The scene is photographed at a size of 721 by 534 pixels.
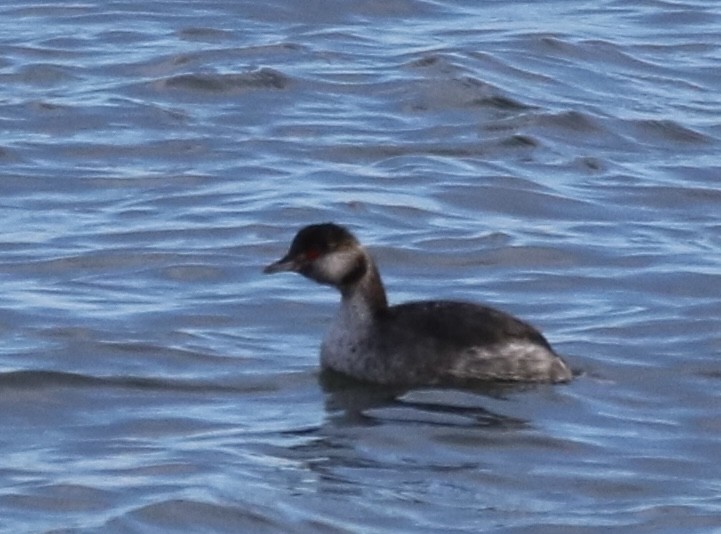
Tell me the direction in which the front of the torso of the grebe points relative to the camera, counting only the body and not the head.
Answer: to the viewer's left
